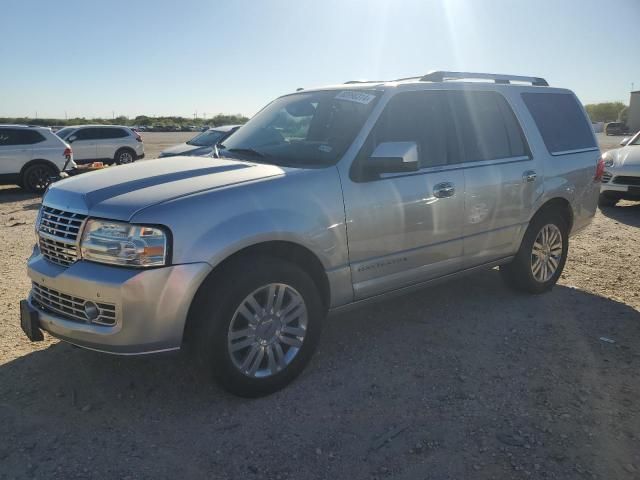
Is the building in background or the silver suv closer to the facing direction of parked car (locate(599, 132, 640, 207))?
the silver suv

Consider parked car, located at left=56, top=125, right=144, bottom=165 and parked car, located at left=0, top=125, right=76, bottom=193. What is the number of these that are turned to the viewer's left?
2

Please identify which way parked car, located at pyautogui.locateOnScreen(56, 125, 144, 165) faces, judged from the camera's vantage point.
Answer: facing to the left of the viewer

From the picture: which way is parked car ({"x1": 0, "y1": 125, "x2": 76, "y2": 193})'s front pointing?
to the viewer's left

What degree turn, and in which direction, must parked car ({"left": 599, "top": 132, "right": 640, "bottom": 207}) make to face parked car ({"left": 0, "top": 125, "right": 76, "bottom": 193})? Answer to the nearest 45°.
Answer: approximately 45° to its right

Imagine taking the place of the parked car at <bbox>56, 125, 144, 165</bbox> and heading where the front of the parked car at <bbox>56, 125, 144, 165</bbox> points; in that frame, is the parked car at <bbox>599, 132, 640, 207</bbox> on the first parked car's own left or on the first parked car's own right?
on the first parked car's own left

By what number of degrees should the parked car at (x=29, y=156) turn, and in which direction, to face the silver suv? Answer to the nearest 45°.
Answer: approximately 90° to its left

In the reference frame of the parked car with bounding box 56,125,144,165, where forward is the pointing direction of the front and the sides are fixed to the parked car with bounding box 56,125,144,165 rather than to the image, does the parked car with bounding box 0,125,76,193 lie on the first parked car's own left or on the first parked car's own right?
on the first parked car's own left

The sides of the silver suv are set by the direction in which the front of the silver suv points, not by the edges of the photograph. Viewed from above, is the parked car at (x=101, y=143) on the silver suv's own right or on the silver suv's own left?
on the silver suv's own right

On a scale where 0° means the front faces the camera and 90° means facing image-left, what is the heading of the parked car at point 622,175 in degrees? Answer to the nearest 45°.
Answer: approximately 45°
